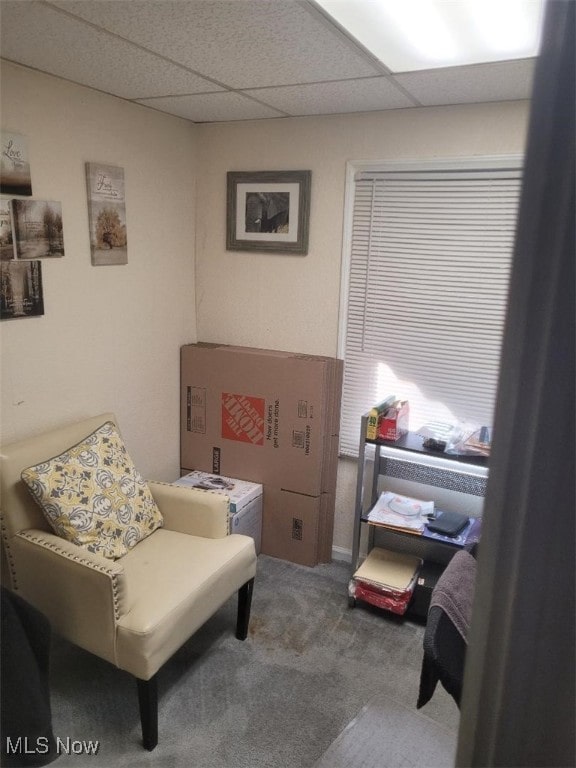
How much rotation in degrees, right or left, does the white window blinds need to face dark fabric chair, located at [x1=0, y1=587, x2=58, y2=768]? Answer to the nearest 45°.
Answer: approximately 45° to its right

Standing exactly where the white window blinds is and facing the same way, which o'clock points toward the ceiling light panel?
The ceiling light panel is roughly at 12 o'clock from the white window blinds.

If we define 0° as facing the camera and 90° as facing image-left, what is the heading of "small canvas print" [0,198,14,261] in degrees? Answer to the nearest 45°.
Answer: approximately 315°

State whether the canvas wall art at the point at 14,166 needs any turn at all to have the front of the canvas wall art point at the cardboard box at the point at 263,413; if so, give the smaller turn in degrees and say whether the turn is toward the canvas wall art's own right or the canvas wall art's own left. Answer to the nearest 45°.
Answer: approximately 45° to the canvas wall art's own left

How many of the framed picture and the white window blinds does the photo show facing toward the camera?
2

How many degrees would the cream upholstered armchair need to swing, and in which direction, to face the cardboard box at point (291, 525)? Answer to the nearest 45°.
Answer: approximately 90° to its left

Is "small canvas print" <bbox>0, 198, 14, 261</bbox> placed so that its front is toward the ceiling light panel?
yes

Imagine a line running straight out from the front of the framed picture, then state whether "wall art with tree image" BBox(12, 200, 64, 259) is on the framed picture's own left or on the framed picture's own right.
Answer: on the framed picture's own right

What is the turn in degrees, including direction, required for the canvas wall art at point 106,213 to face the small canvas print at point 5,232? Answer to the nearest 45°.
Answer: approximately 90° to its right
